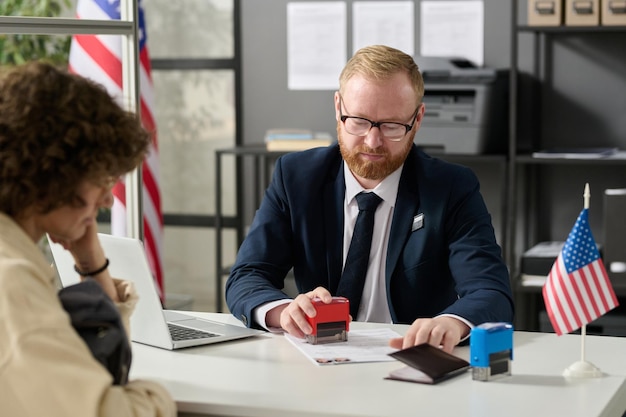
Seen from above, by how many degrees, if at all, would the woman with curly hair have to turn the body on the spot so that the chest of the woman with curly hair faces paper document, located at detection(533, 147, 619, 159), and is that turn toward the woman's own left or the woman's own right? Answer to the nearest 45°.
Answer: approximately 45° to the woman's own left

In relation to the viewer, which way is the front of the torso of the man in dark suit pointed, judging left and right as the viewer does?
facing the viewer

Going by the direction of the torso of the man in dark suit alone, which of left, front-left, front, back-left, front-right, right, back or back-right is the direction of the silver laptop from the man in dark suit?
front-right

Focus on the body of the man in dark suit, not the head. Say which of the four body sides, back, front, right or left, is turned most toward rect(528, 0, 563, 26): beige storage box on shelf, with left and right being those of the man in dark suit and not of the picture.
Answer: back

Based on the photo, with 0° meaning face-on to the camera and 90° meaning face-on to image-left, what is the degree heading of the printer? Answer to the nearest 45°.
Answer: approximately 45°

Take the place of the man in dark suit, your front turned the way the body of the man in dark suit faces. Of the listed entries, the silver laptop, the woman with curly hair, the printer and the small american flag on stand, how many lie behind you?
1

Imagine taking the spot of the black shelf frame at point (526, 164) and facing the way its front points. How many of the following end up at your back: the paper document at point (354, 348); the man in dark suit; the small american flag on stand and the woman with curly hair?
0

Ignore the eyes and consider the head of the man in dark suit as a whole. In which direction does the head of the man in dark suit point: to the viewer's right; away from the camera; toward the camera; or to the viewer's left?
toward the camera

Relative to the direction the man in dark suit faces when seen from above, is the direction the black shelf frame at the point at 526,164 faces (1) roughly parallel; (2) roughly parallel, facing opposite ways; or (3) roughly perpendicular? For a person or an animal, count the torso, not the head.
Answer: roughly parallel

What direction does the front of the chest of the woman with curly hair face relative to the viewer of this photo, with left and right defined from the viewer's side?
facing to the right of the viewer

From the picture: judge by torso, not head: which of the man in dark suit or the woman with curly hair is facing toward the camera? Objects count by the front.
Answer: the man in dark suit

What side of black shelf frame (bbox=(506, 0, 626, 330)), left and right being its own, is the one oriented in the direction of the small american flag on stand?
front

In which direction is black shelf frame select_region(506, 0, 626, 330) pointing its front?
toward the camera

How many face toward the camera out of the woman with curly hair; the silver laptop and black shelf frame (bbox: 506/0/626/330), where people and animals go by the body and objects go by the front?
1
